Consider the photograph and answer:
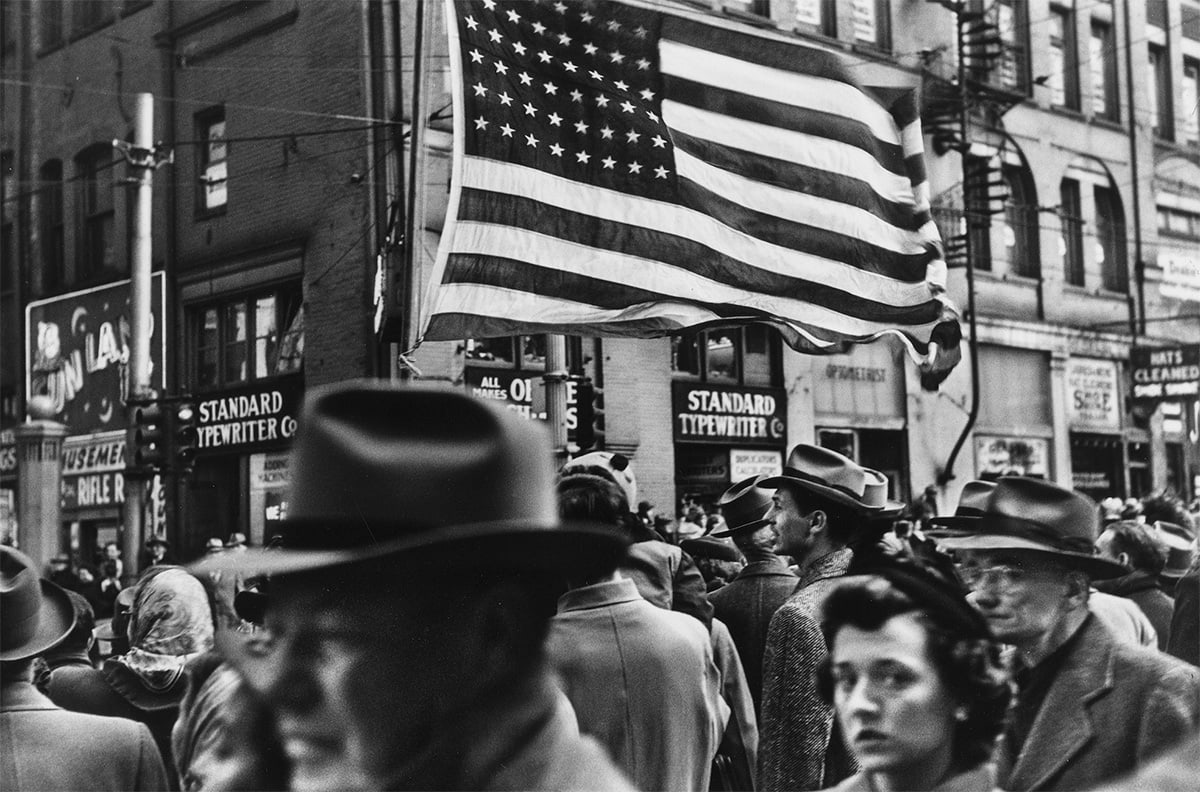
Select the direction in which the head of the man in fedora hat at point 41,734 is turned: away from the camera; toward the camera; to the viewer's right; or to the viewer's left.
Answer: away from the camera

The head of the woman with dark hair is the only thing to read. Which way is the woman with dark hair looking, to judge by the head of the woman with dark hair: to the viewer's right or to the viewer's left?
to the viewer's left

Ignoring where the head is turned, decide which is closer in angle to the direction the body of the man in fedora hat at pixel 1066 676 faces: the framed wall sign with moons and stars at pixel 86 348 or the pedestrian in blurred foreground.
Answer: the pedestrian in blurred foreground

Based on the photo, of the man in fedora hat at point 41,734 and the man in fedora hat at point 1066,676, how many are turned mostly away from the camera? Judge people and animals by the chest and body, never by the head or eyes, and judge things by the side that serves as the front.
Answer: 1

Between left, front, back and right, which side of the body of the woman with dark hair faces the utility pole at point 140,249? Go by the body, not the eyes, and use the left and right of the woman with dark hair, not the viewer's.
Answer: right

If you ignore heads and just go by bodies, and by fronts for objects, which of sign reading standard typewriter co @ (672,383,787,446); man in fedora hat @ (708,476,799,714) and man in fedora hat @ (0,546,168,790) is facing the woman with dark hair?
the sign reading standard typewriter co

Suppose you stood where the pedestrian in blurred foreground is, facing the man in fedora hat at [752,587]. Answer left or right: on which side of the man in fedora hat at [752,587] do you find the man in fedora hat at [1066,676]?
right

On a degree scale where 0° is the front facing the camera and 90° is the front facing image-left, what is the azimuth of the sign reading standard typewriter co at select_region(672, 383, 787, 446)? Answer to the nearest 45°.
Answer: approximately 0°

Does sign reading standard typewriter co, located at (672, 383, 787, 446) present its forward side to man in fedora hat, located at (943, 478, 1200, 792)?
yes

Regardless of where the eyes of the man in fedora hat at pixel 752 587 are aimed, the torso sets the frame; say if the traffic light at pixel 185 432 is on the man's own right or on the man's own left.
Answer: on the man's own left

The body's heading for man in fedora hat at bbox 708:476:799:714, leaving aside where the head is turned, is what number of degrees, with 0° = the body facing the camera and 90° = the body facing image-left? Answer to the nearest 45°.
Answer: approximately 180°

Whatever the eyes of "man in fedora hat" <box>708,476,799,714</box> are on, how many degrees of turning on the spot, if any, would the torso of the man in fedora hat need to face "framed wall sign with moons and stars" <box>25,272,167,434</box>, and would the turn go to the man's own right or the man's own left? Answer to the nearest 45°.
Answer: approximately 45° to the man's own left

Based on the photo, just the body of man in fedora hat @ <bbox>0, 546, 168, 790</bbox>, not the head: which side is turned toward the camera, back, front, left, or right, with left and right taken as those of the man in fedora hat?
back
